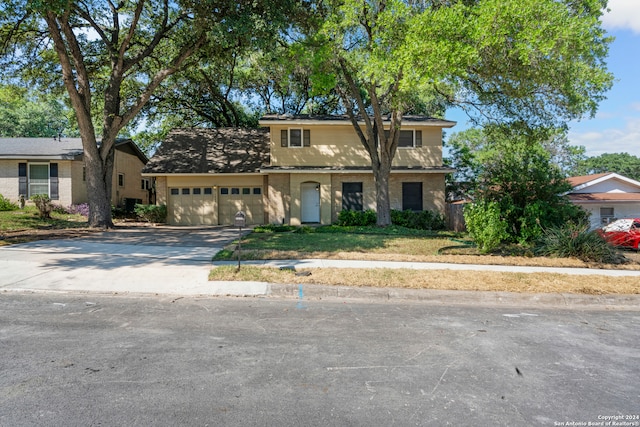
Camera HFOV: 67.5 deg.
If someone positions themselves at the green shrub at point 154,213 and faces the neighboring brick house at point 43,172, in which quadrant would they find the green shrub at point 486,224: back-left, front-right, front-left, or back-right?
back-left

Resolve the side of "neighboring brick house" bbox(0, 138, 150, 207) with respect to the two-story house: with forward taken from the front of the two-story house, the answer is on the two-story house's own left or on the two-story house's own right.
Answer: on the two-story house's own right

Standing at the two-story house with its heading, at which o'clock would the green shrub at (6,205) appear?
The green shrub is roughly at 3 o'clock from the two-story house.

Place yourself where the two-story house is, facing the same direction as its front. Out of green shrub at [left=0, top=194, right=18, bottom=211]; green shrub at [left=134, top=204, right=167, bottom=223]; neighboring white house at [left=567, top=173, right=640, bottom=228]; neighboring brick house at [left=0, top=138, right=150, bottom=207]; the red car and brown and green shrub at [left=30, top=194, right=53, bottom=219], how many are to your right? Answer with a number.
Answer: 4

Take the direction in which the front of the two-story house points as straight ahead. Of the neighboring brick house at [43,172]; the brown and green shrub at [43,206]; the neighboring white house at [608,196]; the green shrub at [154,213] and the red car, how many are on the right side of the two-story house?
3

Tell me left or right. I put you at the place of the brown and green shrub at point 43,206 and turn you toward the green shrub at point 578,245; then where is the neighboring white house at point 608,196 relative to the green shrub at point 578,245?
left

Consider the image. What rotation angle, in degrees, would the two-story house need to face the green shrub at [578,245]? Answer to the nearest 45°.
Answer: approximately 45° to its left

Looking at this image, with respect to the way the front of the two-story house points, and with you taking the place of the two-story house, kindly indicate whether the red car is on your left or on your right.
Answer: on your left

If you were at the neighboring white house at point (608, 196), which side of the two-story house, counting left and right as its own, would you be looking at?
left

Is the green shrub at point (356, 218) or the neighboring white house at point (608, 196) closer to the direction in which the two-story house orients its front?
the green shrub

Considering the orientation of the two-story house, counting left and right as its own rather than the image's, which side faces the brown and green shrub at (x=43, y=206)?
right

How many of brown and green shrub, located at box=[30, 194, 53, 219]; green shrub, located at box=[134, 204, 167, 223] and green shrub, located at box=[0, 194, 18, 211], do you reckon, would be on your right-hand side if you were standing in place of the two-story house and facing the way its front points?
3

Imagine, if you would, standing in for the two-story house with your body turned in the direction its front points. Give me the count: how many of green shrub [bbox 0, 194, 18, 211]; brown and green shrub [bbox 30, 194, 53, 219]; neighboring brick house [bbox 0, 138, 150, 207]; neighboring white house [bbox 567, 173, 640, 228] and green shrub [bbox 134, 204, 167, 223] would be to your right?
4

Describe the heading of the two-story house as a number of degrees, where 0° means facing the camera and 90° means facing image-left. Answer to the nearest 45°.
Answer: approximately 0°
